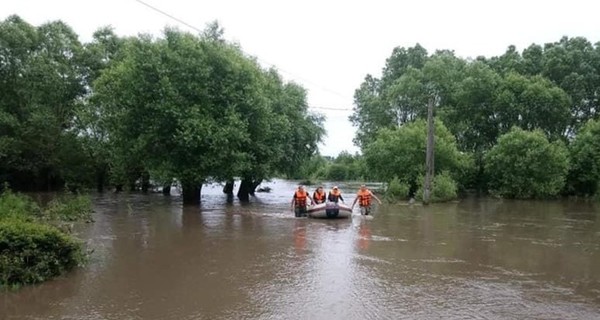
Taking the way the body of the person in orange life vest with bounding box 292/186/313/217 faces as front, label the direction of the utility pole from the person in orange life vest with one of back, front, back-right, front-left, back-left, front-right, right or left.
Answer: back-left

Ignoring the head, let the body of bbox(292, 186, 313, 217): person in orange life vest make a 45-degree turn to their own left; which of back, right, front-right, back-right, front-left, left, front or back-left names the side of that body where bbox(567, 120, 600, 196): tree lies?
left

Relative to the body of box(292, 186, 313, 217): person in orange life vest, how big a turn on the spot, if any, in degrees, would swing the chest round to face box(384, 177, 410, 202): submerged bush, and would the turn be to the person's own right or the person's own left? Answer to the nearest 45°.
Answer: approximately 135° to the person's own left

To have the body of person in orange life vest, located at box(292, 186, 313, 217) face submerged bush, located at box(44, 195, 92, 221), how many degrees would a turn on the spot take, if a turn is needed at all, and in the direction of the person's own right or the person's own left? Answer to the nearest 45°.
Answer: approximately 90° to the person's own right

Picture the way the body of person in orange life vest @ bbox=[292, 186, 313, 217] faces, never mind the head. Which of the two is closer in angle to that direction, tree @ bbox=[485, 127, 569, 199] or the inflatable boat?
the inflatable boat

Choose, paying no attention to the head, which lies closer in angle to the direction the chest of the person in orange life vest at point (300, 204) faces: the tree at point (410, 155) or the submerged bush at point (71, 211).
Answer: the submerged bush

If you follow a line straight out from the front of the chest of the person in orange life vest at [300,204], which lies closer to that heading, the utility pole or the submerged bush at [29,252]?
the submerged bush

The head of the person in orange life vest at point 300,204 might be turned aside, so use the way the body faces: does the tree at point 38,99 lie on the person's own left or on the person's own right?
on the person's own right

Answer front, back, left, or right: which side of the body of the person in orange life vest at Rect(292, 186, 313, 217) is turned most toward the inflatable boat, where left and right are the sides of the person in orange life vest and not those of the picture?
left

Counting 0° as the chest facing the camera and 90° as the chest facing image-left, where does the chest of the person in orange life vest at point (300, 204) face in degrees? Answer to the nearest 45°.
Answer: approximately 0°

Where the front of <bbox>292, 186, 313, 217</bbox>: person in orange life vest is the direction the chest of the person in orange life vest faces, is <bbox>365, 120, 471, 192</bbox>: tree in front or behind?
behind
